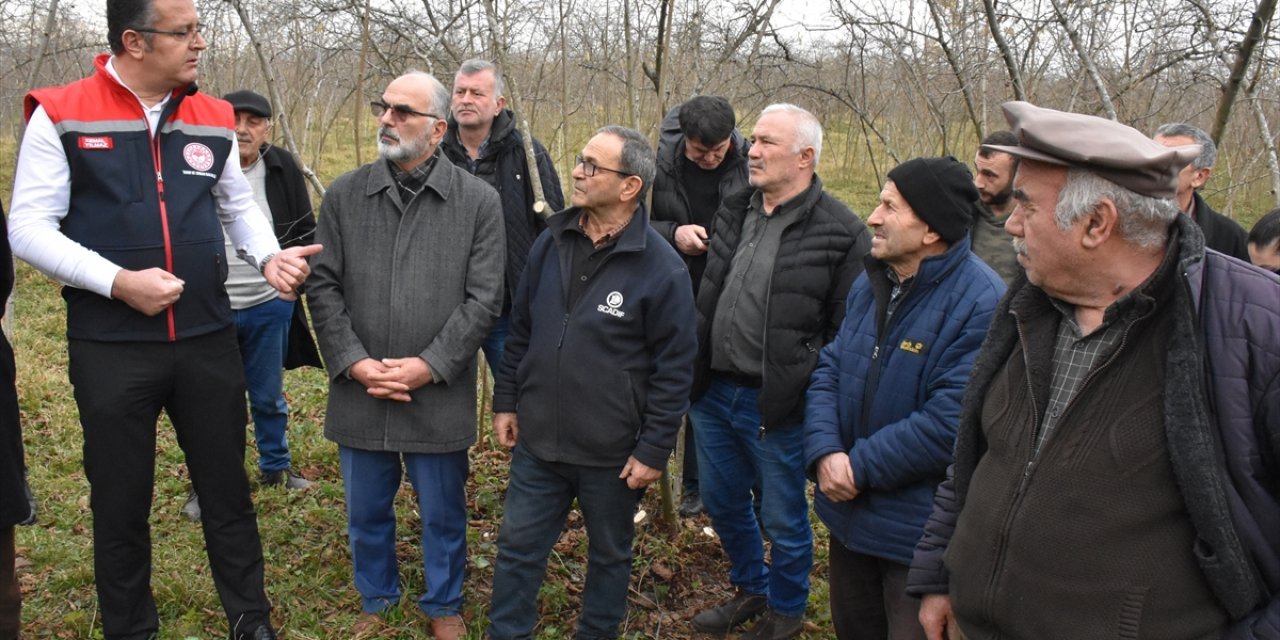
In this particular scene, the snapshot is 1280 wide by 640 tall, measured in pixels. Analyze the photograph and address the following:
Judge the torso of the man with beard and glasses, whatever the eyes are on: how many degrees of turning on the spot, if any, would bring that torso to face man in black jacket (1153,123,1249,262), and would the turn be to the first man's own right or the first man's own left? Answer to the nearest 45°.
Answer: approximately 90° to the first man's own left

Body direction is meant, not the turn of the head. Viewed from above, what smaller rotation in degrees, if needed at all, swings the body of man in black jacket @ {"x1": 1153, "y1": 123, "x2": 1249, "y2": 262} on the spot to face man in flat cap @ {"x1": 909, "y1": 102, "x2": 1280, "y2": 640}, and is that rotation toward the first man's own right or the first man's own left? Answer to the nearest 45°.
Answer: approximately 45° to the first man's own left

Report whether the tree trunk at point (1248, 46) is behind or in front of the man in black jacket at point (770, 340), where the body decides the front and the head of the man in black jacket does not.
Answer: behind

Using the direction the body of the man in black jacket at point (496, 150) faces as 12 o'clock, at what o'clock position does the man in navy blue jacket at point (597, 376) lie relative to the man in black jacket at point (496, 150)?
the man in navy blue jacket at point (597, 376) is roughly at 10 o'clock from the man in black jacket at point (496, 150).

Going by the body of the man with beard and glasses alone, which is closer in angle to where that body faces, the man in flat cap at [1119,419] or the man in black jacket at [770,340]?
the man in flat cap

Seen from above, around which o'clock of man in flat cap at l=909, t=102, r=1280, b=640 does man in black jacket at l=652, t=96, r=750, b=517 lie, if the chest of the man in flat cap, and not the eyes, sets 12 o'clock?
The man in black jacket is roughly at 3 o'clock from the man in flat cap.

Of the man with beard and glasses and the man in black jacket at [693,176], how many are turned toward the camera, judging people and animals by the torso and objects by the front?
2

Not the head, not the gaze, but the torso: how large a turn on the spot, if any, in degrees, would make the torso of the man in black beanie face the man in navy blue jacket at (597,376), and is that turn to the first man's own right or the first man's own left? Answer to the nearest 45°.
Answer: approximately 45° to the first man's own right

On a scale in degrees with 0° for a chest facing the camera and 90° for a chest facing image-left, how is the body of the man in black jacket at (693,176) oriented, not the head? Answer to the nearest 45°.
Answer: approximately 0°

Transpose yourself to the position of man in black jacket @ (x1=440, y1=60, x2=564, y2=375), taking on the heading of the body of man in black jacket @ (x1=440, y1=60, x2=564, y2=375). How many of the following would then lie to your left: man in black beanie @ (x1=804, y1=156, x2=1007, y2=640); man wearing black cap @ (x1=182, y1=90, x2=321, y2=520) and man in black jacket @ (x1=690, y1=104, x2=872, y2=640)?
2

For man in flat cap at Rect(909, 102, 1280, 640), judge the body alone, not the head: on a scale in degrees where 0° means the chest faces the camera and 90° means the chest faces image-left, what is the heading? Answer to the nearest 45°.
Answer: approximately 45°

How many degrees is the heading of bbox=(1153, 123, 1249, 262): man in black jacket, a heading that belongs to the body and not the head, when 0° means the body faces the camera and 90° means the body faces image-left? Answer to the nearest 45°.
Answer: approximately 45°

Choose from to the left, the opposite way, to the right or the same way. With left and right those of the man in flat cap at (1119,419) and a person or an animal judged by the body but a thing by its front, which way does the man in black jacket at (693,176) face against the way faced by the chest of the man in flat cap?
to the left
